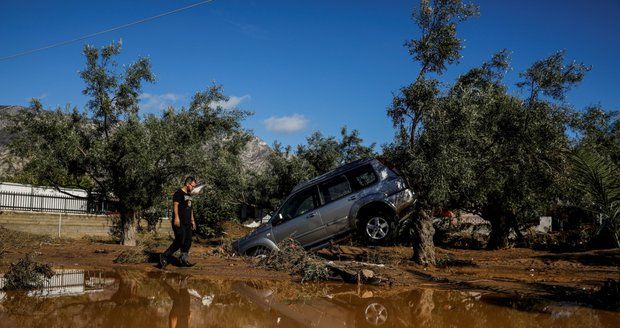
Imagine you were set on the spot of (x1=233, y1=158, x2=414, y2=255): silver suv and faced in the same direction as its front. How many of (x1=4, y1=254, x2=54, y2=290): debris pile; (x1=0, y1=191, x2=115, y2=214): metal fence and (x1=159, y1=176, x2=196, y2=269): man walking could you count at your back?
0

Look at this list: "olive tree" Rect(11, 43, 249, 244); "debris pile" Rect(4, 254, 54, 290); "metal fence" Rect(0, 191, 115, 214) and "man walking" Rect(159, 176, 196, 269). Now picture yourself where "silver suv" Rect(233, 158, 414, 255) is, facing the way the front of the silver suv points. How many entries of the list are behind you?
0

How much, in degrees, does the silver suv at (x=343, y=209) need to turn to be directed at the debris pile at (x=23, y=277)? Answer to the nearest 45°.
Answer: approximately 45° to its left

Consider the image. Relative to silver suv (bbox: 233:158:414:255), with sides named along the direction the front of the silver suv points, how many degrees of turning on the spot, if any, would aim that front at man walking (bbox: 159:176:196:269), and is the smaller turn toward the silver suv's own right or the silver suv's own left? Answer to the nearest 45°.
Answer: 0° — it already faces them

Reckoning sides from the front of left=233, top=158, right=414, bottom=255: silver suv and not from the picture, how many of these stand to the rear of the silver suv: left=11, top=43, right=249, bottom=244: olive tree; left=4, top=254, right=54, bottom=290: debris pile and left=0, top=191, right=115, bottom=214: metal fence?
0

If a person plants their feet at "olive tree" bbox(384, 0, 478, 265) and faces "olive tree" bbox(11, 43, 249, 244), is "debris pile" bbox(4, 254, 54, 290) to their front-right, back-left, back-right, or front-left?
front-left

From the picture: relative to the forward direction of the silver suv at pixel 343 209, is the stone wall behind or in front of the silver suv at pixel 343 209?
in front

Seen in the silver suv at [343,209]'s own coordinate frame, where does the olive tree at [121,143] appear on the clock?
The olive tree is roughly at 1 o'clock from the silver suv.

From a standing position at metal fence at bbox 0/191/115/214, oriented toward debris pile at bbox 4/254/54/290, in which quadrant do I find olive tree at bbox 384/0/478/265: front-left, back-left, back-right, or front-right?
front-left

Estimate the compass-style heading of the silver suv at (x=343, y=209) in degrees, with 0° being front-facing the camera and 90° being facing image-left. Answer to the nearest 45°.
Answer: approximately 90°

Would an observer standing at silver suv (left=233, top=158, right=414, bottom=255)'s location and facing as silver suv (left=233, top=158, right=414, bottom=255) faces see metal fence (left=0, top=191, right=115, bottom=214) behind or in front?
in front

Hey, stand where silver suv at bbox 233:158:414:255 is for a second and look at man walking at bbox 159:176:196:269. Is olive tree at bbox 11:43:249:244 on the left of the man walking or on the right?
right
